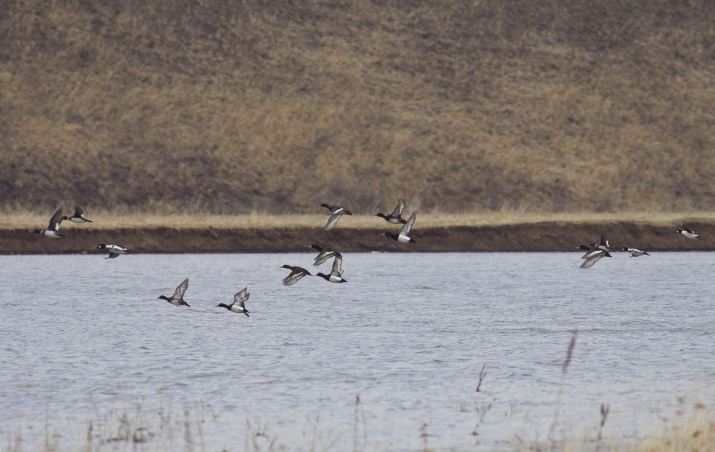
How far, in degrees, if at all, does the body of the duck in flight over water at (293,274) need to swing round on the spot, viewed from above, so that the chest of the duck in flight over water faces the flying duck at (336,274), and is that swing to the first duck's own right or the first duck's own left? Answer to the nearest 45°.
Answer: approximately 135° to the first duck's own right

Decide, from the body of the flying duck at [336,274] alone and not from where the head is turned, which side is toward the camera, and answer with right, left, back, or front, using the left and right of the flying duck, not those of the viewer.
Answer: left

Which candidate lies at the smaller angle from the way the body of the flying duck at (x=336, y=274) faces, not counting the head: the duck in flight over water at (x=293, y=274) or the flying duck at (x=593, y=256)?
the duck in flight over water

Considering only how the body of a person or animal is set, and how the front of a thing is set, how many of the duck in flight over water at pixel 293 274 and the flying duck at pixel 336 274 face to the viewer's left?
2

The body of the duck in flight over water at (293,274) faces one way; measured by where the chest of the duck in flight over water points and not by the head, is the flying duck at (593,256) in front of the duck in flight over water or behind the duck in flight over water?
behind

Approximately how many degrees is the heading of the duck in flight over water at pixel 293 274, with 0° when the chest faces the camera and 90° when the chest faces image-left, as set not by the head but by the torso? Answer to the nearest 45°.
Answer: approximately 90°

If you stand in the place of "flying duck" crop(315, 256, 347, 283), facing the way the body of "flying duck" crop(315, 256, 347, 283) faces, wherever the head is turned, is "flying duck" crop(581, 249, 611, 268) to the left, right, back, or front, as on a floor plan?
back
